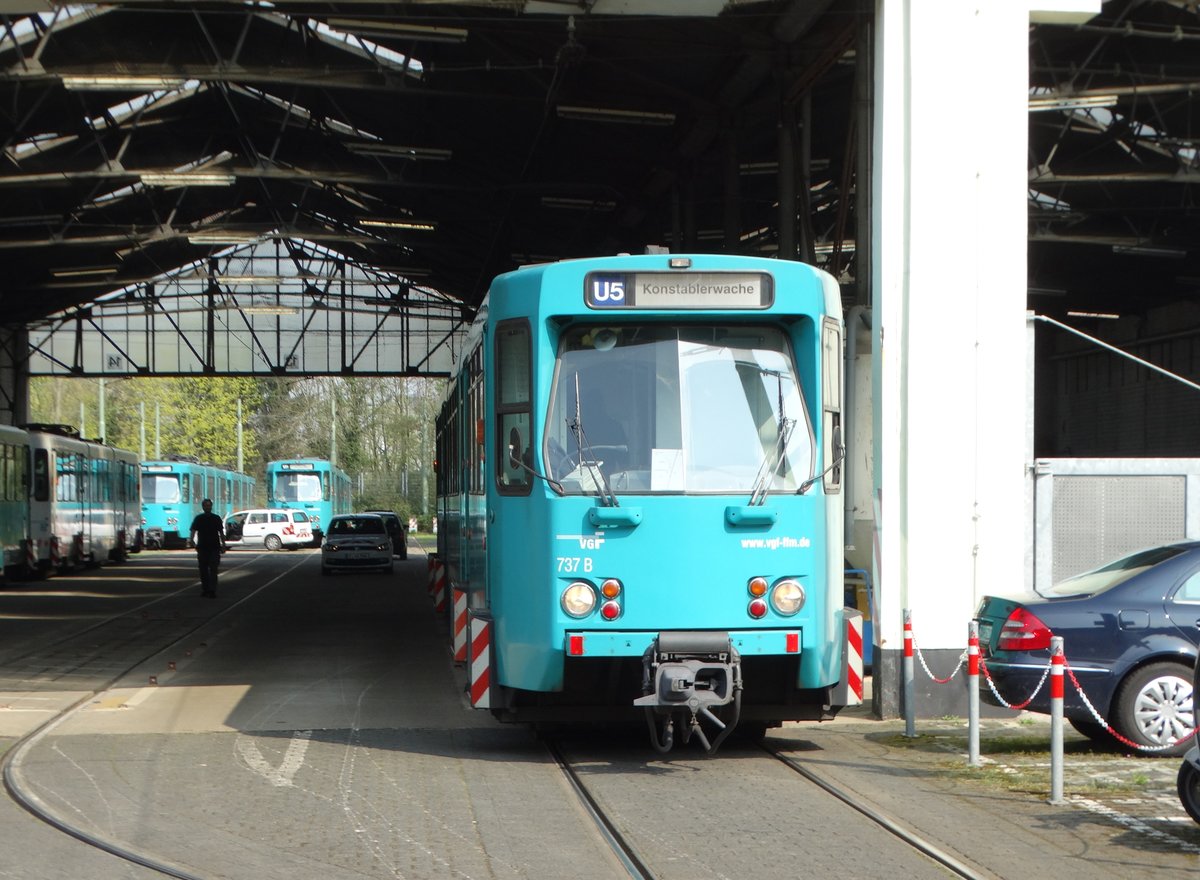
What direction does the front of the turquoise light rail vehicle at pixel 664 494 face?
toward the camera

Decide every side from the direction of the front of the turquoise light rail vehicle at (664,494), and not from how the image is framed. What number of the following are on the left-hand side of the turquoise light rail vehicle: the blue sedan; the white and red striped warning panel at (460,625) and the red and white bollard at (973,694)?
2

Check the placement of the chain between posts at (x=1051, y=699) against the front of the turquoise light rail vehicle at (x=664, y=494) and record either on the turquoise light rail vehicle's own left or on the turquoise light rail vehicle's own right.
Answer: on the turquoise light rail vehicle's own left

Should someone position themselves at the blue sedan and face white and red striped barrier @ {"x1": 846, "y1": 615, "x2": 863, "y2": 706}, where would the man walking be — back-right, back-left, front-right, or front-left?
front-right

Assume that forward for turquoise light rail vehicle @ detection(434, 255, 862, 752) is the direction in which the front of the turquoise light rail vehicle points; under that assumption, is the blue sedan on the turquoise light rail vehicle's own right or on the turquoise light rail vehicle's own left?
on the turquoise light rail vehicle's own left

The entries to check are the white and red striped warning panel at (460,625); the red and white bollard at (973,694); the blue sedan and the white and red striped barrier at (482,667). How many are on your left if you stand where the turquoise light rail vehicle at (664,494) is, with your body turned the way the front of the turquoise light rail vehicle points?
2

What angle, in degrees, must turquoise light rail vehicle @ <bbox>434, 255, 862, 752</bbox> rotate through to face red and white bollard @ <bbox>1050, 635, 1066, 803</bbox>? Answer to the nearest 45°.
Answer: approximately 45° to its left

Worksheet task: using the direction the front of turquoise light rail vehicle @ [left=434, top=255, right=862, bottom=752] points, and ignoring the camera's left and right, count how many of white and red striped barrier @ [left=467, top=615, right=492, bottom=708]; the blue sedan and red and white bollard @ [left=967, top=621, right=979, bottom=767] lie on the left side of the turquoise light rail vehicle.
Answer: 2

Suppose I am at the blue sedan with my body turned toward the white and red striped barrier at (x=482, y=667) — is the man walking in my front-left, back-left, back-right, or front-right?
front-right

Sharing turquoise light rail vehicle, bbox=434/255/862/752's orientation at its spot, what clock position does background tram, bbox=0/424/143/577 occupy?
The background tram is roughly at 5 o'clock from the turquoise light rail vehicle.

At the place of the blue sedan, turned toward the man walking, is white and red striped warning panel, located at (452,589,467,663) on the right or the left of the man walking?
left
